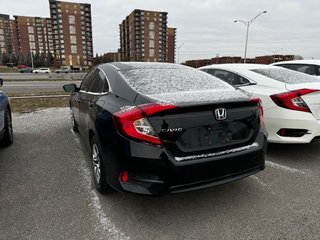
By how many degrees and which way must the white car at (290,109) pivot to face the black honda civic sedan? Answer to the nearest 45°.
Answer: approximately 90° to its left

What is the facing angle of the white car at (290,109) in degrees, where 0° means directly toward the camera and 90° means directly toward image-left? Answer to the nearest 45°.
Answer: approximately 135°

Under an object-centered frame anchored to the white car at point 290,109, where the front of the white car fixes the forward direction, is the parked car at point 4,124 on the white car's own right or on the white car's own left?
on the white car's own left

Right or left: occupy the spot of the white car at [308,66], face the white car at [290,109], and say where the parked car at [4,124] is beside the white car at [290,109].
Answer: right

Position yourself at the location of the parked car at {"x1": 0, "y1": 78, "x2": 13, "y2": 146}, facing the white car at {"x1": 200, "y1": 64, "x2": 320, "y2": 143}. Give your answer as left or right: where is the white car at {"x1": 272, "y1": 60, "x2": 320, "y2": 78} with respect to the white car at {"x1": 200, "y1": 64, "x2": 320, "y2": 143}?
left

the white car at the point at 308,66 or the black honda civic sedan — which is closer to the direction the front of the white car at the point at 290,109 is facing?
the white car
